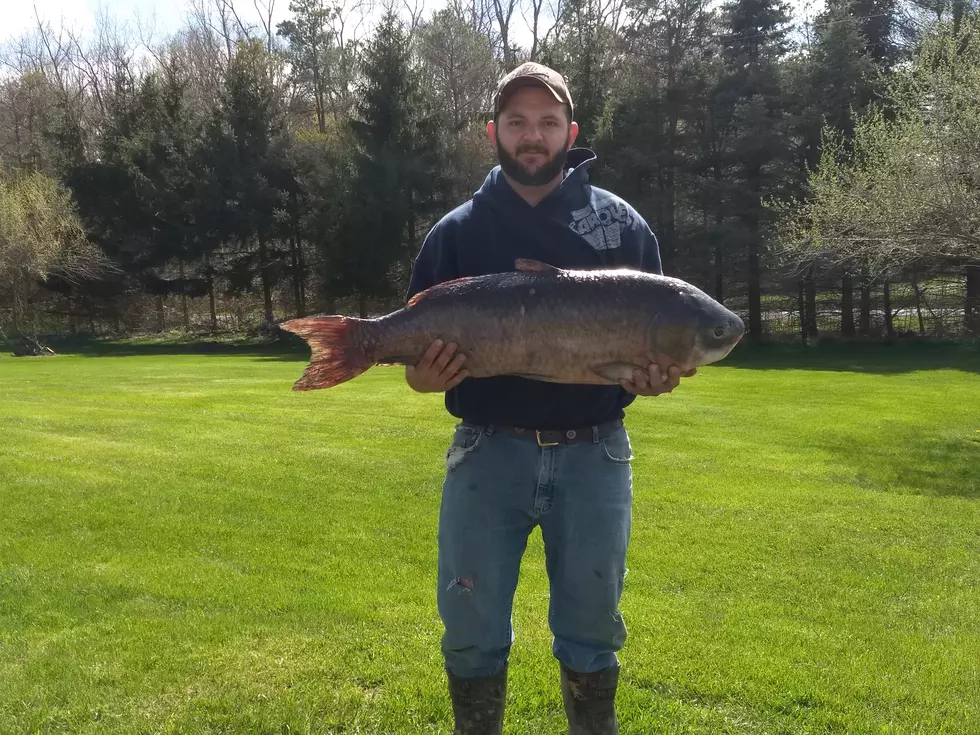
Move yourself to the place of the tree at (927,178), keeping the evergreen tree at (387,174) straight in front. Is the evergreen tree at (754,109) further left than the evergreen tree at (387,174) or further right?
right

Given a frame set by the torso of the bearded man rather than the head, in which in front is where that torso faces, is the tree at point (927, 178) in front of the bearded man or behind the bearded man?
behind

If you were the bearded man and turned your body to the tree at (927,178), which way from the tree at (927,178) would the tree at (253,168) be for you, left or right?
left

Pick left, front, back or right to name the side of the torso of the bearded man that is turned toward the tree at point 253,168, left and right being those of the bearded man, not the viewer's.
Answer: back

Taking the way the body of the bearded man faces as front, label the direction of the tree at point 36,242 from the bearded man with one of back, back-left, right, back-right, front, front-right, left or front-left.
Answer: back-right

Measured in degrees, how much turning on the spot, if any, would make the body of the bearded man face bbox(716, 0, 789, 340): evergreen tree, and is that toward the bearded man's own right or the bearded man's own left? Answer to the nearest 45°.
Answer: approximately 180°

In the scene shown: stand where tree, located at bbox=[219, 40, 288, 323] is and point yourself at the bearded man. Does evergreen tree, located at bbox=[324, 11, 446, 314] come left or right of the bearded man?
left

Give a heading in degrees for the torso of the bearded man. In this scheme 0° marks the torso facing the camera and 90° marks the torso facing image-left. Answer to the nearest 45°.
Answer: approximately 0°
